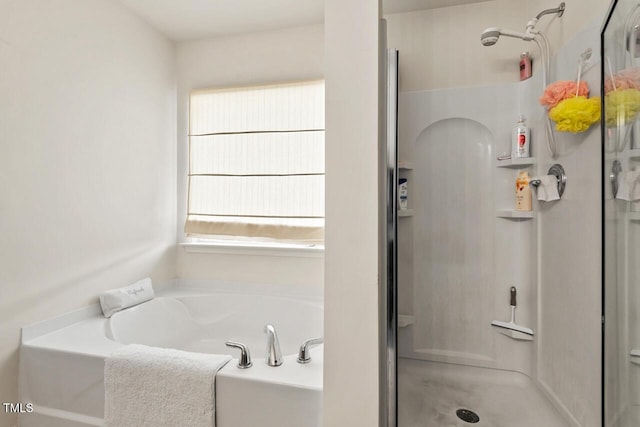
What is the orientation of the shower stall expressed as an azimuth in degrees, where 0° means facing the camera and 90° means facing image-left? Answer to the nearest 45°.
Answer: approximately 0°

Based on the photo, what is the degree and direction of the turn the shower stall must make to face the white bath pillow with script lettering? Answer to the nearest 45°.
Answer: approximately 90° to its right

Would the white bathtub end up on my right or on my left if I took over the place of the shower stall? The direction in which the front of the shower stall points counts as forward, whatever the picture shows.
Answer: on my right

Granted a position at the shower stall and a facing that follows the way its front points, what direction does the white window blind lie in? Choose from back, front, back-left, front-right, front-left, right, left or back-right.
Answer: right

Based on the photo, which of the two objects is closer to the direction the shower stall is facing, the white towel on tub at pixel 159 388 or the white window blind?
the white towel on tub

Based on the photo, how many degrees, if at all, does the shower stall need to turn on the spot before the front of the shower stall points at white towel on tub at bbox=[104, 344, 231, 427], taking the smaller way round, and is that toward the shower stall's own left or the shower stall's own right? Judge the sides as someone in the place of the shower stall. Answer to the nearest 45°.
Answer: approximately 45° to the shower stall's own right

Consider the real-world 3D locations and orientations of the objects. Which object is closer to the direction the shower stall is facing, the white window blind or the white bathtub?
the white bathtub
